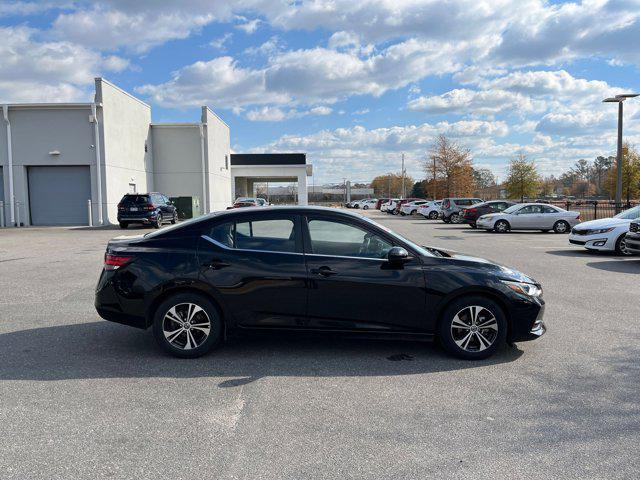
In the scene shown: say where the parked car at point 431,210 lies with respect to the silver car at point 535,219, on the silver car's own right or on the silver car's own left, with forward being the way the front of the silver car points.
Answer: on the silver car's own right

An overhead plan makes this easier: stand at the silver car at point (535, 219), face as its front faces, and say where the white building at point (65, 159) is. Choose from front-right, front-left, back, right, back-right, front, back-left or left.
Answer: front

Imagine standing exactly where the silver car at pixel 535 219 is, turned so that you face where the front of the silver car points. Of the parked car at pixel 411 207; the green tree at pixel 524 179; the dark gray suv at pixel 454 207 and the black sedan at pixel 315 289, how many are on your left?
1

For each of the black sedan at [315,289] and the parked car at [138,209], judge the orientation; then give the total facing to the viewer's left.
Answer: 0

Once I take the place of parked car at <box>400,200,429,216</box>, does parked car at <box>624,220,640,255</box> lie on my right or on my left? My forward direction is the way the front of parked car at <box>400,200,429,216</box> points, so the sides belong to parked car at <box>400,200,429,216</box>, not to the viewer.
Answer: on my left

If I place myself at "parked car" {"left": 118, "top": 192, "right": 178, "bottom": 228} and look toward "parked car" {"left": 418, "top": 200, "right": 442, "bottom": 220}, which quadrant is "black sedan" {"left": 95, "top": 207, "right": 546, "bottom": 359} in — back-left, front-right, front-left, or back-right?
back-right

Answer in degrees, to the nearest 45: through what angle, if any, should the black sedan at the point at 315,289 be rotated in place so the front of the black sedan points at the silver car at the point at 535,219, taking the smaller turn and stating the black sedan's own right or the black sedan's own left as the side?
approximately 45° to the black sedan's own left

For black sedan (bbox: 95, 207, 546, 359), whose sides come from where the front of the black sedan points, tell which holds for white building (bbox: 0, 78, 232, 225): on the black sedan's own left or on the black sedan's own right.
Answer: on the black sedan's own left

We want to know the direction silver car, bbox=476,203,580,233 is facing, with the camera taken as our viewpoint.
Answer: facing to the left of the viewer

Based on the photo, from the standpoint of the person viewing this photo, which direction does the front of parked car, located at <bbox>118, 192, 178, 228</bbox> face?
facing away from the viewer and to the right of the viewer

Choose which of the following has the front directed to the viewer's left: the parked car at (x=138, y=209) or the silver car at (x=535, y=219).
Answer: the silver car

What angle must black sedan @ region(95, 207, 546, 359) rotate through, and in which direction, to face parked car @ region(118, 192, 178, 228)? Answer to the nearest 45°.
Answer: approximately 135° to its left

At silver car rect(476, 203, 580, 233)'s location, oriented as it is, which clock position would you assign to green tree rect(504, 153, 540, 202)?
The green tree is roughly at 3 o'clock from the silver car.

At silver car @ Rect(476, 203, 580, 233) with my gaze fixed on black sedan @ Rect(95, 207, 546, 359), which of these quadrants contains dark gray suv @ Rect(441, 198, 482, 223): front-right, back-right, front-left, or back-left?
back-right

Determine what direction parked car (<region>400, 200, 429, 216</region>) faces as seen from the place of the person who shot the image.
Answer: facing the viewer and to the left of the viewer

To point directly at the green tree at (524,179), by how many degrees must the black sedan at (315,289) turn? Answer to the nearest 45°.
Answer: approximately 45° to its left

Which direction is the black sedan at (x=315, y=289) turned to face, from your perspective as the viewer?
facing to the right of the viewer

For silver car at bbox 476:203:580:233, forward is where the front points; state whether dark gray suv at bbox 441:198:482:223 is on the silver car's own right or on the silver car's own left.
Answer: on the silver car's own right
